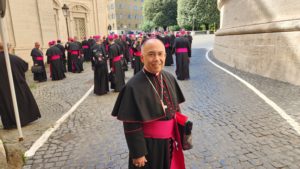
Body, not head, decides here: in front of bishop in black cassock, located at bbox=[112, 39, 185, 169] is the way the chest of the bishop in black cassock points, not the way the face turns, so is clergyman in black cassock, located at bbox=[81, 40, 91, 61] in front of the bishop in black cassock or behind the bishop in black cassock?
behind

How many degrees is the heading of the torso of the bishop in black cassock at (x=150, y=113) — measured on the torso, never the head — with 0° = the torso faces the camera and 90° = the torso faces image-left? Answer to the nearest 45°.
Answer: approximately 315°

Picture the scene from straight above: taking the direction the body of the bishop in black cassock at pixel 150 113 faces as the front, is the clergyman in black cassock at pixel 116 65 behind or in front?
behind
